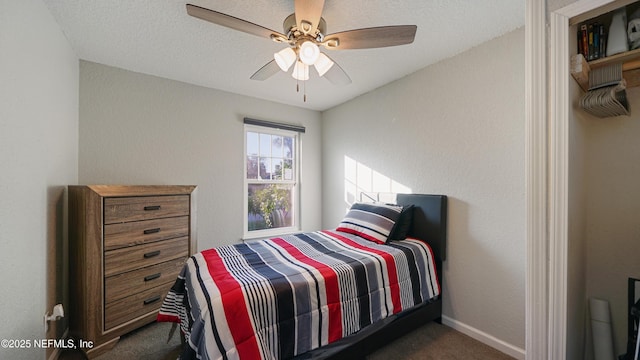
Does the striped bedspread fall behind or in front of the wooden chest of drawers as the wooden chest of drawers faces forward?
in front

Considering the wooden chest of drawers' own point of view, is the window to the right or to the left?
on its left

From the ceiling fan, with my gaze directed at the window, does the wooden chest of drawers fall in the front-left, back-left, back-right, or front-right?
front-left

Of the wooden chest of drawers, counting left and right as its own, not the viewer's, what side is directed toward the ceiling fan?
front

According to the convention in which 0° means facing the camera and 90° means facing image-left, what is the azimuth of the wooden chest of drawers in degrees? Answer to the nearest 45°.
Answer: approximately 315°

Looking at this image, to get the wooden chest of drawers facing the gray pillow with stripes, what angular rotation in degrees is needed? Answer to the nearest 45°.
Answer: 0° — it already faces it

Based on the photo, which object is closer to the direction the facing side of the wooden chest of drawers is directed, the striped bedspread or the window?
the striped bedspread
